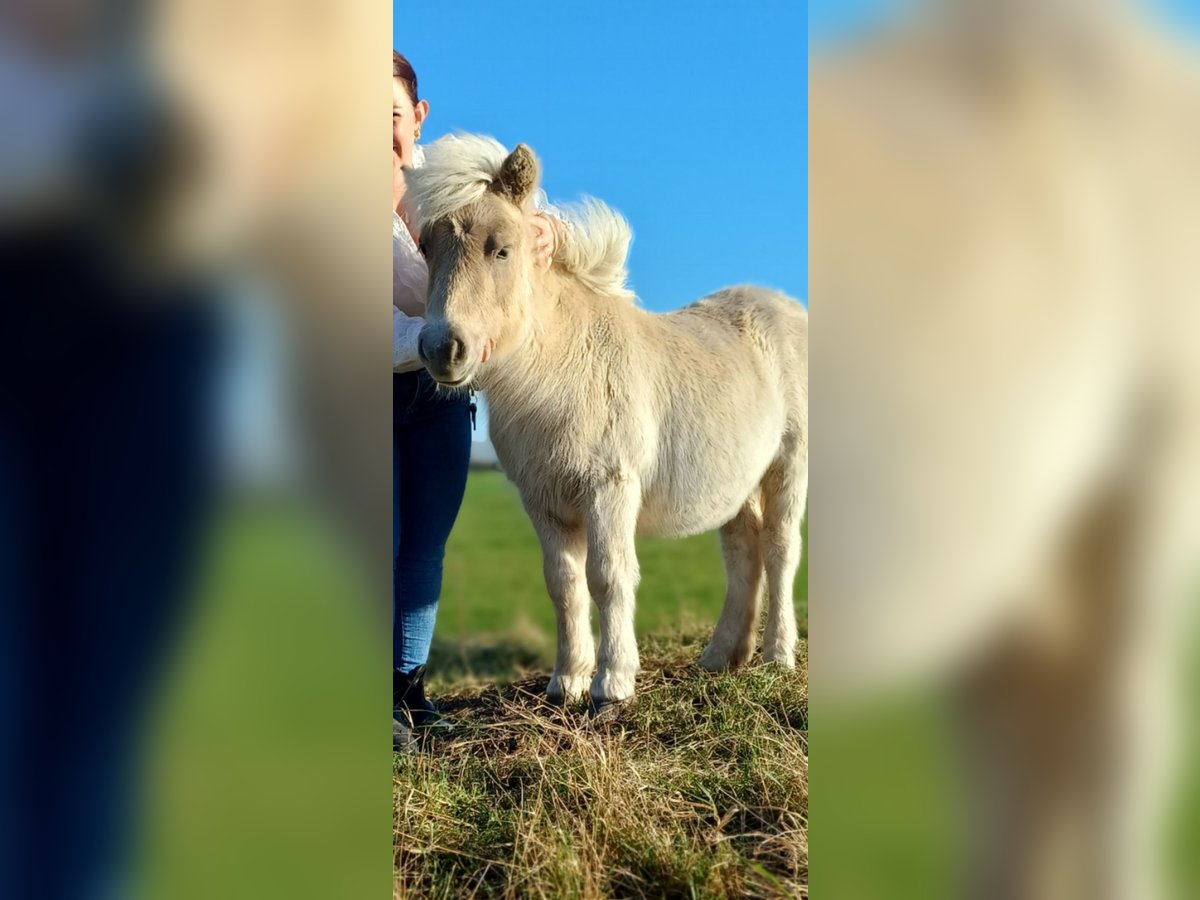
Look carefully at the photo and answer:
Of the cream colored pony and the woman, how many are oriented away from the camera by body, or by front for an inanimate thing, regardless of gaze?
0

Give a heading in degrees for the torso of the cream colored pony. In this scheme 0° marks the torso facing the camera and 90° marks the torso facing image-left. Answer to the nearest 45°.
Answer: approximately 45°

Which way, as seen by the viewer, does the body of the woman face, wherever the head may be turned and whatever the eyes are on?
toward the camera
